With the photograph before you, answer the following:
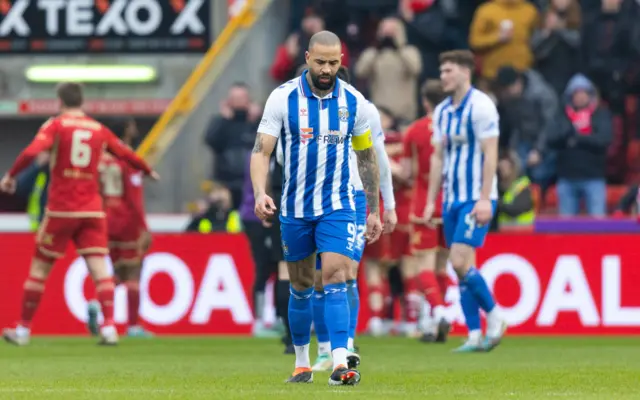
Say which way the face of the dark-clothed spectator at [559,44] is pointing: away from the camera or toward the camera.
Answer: toward the camera

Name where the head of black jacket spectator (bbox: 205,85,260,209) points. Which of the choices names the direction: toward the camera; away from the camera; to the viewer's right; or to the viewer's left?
toward the camera

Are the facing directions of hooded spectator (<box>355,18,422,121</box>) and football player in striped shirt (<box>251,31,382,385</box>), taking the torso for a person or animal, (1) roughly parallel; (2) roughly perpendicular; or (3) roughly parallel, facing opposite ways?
roughly parallel

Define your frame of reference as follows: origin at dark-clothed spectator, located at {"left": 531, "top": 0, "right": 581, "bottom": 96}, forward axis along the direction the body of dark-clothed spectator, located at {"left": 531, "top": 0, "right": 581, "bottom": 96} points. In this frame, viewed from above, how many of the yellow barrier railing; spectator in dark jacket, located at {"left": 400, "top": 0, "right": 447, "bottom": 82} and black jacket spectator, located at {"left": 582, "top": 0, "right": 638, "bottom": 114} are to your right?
2

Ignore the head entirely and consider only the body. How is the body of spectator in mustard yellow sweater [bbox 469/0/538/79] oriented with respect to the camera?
toward the camera

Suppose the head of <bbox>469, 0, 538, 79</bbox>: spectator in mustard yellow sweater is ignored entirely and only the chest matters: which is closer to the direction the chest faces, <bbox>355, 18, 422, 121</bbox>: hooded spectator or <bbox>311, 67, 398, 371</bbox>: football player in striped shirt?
the football player in striped shirt

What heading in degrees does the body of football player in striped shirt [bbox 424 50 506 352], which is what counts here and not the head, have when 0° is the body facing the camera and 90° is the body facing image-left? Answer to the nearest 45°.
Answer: approximately 45°

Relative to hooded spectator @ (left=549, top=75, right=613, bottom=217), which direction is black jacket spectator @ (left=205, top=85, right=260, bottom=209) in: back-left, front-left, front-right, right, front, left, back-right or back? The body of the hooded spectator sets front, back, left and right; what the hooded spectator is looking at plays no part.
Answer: right

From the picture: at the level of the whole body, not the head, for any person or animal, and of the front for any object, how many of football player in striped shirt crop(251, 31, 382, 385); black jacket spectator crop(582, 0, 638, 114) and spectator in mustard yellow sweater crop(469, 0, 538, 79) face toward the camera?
3

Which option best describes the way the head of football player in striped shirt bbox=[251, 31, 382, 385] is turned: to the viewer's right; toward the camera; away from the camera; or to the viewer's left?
toward the camera

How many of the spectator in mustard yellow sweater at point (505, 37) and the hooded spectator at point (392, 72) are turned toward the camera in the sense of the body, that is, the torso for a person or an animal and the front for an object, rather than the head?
2

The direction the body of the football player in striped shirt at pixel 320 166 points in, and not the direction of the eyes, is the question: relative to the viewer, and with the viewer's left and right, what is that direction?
facing the viewer

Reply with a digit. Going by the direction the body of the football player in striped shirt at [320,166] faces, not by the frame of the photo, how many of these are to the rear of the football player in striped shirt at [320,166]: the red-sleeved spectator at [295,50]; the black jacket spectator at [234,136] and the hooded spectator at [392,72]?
3

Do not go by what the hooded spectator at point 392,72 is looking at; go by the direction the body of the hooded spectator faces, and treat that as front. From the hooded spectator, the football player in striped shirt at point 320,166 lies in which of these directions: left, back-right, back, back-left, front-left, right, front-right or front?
front

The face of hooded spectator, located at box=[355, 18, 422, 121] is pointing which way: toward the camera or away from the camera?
toward the camera

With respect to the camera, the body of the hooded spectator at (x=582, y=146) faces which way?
toward the camera
